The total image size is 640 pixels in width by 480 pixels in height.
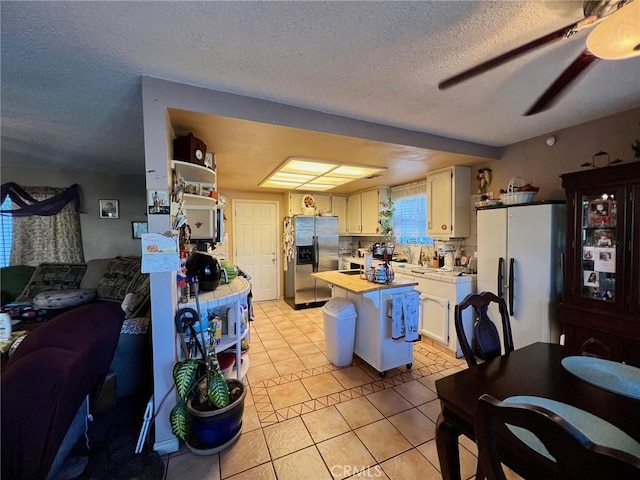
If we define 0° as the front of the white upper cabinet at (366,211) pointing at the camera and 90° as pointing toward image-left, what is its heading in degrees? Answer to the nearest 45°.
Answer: approximately 45°

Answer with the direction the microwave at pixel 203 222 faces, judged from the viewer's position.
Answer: facing to the right of the viewer

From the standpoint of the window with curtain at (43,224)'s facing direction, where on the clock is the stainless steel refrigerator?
The stainless steel refrigerator is roughly at 10 o'clock from the window with curtain.

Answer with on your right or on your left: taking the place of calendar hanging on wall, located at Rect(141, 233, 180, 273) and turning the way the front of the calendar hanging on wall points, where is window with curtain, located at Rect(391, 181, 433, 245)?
on your left

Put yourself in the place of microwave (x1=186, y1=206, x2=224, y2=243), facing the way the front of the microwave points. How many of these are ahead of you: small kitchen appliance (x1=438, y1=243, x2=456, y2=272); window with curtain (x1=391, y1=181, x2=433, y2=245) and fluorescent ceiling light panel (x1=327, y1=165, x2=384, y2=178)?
3

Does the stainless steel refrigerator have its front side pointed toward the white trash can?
yes
